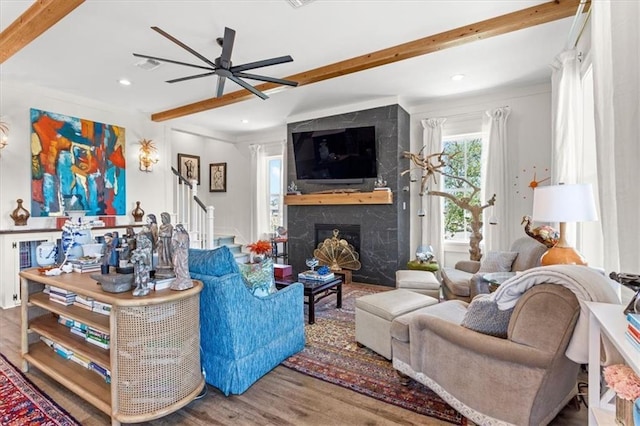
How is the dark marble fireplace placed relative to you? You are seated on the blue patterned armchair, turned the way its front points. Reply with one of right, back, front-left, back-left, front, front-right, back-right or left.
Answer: front

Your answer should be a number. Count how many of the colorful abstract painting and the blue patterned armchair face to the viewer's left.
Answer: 0

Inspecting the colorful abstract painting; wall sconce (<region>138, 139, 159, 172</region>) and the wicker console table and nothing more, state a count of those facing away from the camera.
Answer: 0

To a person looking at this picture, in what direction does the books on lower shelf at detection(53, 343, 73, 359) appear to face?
facing the viewer and to the left of the viewer

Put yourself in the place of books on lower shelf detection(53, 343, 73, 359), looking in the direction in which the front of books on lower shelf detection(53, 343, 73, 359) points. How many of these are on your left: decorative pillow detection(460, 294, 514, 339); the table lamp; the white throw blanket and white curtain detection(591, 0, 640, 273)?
4

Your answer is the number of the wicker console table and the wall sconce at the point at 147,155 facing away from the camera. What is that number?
0

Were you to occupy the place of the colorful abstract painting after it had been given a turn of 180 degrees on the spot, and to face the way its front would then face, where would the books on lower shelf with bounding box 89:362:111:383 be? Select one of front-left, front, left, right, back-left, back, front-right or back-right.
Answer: back-left

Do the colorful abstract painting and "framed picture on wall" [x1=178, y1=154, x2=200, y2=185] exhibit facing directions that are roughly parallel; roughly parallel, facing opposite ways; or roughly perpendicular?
roughly parallel

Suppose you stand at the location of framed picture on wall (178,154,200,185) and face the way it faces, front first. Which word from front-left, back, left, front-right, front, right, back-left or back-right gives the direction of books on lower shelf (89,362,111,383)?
front-right

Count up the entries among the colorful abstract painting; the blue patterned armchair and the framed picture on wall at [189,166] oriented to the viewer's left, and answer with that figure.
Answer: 0

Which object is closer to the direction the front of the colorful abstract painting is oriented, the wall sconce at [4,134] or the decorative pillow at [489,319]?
the decorative pillow

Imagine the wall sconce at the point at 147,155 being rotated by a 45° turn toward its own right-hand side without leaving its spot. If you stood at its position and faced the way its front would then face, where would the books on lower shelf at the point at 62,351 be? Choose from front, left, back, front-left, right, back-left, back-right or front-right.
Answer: front

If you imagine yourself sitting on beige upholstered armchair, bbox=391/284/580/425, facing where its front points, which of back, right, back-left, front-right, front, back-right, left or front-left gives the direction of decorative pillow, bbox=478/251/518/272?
front-right

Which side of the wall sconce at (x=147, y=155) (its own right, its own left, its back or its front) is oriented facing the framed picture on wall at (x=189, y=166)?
left

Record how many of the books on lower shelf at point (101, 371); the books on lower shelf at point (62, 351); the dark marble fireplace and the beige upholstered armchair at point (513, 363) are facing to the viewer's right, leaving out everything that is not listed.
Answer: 0

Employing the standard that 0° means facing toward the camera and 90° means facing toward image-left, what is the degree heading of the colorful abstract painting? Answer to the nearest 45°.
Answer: approximately 315°
